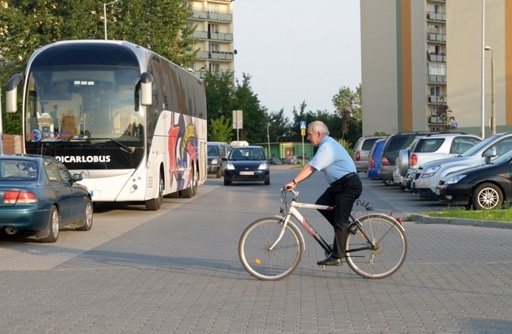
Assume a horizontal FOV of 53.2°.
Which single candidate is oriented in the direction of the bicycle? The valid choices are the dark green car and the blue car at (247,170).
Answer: the blue car

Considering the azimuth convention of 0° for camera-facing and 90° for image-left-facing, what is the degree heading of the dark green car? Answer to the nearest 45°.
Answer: approximately 225°

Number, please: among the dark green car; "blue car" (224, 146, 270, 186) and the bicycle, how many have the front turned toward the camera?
1

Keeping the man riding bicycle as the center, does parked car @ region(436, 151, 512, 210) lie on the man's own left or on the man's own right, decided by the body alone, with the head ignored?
on the man's own right

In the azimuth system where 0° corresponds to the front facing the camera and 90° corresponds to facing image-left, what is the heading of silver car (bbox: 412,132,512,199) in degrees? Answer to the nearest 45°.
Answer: approximately 45°

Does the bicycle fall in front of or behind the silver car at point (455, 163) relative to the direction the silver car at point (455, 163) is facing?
in front

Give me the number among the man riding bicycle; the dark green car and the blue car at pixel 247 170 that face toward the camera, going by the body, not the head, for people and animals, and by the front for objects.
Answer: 1

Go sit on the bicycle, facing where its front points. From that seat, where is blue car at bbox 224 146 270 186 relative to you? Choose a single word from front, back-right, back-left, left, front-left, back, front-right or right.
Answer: right

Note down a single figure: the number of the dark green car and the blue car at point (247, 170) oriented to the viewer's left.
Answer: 0

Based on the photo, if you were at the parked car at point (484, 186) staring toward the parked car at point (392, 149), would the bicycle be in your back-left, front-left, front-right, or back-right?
back-left

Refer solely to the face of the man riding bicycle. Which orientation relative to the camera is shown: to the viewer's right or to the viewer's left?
to the viewer's left

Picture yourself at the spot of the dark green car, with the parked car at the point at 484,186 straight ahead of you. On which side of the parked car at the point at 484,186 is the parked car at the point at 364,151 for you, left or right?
left

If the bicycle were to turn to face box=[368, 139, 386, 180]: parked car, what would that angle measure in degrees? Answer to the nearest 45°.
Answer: approximately 90° to its right

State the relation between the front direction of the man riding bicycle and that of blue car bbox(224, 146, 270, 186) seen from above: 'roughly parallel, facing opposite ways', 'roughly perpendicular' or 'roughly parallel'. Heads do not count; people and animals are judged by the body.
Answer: roughly perpendicular

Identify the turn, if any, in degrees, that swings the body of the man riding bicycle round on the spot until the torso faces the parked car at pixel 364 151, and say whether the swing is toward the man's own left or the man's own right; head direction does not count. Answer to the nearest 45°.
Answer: approximately 90° to the man's own right

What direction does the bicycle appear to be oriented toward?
to the viewer's left
